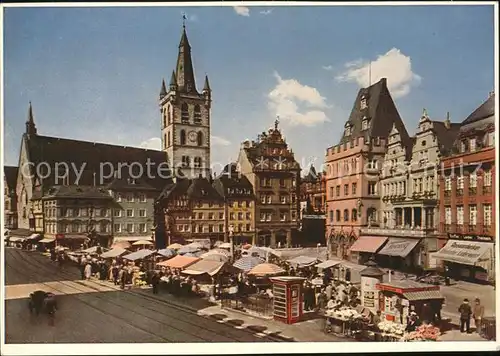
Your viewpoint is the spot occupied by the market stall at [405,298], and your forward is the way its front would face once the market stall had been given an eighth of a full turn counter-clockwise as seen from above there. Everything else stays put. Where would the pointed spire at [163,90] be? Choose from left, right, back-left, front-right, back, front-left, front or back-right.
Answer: back

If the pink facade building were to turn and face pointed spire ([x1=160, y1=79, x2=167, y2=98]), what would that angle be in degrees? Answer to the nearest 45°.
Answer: approximately 45° to its right

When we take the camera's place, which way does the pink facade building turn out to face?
facing the viewer and to the left of the viewer

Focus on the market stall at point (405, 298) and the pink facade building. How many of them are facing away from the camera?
0

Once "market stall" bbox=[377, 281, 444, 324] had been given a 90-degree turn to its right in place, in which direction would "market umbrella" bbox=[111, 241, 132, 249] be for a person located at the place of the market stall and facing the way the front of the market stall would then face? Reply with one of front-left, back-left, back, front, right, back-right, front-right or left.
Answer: front-right

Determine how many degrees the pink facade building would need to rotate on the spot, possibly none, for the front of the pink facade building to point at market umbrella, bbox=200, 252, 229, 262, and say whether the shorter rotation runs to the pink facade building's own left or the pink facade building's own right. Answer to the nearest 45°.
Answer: approximately 45° to the pink facade building's own right
